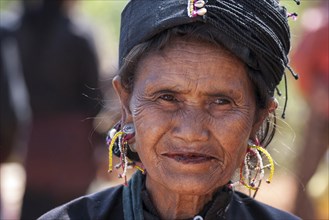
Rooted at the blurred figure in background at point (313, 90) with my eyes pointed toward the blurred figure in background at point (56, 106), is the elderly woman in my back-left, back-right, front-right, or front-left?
front-left

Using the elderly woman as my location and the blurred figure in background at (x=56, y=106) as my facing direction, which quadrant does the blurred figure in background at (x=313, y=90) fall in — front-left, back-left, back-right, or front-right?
front-right

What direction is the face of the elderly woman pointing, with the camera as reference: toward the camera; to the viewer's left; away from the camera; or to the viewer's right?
toward the camera

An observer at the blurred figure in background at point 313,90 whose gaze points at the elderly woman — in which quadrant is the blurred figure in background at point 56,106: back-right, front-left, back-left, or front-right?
front-right

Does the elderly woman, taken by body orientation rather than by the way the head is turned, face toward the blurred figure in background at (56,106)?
no

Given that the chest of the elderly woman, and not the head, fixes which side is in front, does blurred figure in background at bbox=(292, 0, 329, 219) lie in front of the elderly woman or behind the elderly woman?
behind

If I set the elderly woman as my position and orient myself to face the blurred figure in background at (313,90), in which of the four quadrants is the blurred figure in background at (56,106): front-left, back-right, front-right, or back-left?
front-left

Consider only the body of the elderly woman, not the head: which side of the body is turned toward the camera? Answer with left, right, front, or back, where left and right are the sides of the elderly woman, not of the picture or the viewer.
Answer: front
